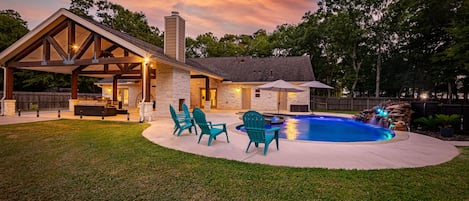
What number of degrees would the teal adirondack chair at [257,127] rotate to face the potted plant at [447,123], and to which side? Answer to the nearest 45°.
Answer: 0° — it already faces it

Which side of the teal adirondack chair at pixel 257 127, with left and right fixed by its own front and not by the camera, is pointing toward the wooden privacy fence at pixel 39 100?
left

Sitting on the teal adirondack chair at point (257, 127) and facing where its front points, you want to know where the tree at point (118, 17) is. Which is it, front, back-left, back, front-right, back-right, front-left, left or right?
left

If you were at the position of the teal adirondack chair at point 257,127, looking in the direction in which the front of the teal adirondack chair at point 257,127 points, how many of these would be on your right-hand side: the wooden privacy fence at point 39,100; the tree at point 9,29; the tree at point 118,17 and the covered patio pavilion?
0

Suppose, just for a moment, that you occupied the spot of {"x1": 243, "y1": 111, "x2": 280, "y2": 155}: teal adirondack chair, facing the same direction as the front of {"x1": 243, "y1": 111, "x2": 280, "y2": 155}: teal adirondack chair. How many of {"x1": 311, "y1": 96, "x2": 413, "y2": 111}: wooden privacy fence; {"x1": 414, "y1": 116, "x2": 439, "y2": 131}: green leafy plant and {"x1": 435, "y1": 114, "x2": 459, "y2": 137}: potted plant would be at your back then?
0

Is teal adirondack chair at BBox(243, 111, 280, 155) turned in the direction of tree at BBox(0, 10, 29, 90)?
no

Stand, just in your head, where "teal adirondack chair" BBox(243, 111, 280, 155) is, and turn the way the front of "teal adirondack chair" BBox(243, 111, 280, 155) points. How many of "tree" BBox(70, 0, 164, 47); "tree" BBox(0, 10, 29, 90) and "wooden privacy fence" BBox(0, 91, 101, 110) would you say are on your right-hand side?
0

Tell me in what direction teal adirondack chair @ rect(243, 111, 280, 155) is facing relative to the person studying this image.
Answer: facing away from the viewer and to the right of the viewer

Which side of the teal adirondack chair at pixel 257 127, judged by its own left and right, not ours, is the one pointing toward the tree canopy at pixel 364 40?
front

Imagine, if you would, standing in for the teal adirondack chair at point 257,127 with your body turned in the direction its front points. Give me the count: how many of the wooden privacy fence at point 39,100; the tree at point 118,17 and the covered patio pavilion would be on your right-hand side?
0

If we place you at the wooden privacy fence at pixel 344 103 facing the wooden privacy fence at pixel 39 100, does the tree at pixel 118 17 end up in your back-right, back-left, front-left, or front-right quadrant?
front-right

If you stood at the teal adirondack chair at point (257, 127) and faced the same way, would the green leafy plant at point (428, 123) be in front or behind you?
in front

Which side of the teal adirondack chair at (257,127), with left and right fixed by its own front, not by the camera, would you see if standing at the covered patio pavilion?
left
